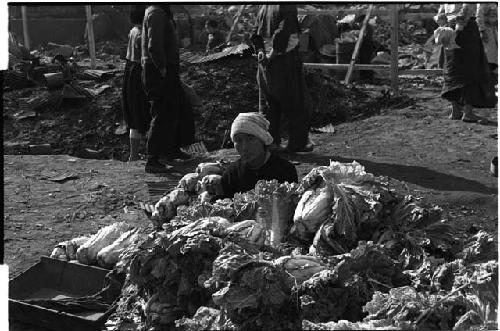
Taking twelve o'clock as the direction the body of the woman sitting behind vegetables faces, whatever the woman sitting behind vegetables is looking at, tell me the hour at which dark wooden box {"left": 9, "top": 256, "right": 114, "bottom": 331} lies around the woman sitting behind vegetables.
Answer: The dark wooden box is roughly at 1 o'clock from the woman sitting behind vegetables.

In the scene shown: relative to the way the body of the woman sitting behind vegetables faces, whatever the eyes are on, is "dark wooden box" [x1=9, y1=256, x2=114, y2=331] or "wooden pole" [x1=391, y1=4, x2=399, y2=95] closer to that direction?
the dark wooden box

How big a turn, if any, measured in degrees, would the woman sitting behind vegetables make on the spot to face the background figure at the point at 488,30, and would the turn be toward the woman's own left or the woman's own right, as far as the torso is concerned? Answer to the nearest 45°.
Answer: approximately 180°

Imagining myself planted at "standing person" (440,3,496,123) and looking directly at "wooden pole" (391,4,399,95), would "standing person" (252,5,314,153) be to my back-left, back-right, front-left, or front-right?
back-left

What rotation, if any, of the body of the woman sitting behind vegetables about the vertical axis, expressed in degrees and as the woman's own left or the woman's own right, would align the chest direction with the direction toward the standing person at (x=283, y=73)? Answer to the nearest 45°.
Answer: approximately 135° to the woman's own right

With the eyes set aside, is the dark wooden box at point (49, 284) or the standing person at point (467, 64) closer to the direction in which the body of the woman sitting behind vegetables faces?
the dark wooden box

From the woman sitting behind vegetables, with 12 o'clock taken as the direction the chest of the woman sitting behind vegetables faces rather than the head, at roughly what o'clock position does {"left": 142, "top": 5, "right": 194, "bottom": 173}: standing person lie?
The standing person is roughly at 4 o'clock from the woman sitting behind vegetables.
